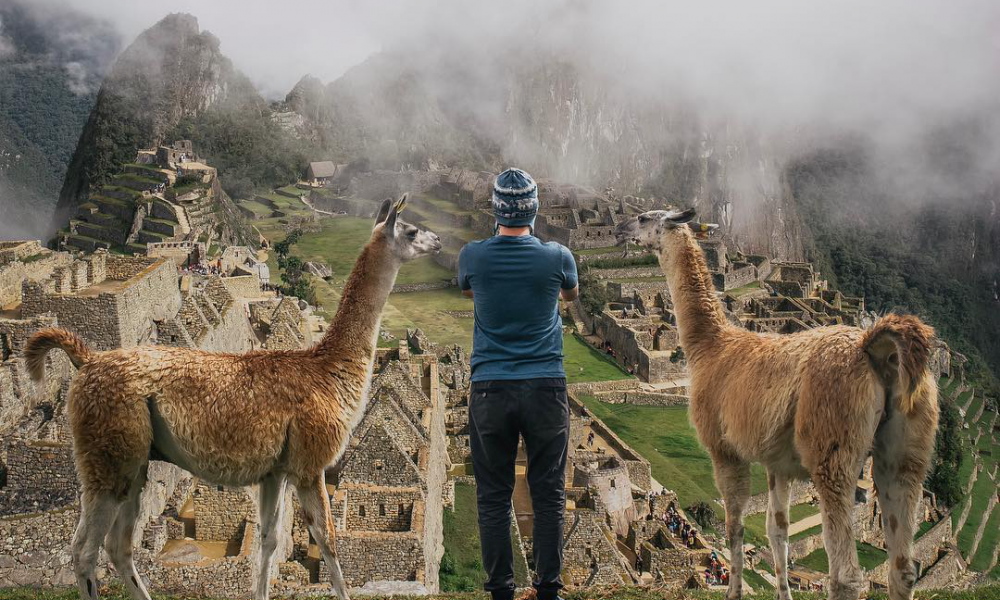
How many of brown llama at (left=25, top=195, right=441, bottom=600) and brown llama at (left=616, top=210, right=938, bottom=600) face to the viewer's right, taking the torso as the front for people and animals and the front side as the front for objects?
1

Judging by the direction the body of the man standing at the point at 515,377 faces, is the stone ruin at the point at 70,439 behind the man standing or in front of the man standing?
in front

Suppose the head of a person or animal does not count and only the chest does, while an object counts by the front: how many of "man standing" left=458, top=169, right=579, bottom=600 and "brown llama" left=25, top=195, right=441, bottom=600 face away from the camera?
1

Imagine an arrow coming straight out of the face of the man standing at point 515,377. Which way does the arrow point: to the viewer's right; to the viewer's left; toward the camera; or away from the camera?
away from the camera

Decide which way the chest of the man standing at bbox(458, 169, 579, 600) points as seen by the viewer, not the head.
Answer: away from the camera

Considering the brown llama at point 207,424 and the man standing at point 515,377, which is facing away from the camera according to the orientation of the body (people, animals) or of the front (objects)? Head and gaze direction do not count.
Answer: the man standing

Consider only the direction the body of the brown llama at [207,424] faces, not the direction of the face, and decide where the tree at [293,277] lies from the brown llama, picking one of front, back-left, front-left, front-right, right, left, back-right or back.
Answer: left

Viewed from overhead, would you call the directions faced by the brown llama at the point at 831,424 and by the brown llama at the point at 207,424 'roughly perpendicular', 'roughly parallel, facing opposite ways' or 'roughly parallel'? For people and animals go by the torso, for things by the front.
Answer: roughly perpendicular

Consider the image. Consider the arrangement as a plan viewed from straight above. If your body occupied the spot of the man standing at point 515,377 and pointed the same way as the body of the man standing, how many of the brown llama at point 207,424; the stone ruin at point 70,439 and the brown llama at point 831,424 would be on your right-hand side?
1

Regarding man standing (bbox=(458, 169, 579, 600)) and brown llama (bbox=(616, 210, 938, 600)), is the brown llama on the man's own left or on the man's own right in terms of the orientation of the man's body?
on the man's own right

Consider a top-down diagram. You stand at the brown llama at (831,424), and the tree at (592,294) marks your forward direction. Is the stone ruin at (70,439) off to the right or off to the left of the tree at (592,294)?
left

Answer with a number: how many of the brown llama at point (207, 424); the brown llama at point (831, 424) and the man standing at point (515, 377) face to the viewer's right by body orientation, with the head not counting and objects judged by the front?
1

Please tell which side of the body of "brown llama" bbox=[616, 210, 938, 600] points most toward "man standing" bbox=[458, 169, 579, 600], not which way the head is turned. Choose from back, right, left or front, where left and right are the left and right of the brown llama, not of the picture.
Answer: left

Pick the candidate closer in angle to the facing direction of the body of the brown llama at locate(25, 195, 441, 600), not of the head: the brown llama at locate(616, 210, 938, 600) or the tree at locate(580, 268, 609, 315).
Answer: the brown llama

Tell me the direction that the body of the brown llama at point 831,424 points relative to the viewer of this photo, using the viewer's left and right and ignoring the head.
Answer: facing away from the viewer and to the left of the viewer

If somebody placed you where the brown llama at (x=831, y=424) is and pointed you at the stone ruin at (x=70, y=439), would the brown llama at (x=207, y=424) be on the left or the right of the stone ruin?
left

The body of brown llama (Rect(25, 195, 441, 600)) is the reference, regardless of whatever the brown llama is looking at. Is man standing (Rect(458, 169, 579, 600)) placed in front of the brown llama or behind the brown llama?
in front

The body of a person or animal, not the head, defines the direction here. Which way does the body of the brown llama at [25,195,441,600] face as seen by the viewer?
to the viewer's right

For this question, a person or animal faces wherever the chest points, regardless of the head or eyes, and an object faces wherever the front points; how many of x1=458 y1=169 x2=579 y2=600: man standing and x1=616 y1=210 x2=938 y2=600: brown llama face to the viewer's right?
0
